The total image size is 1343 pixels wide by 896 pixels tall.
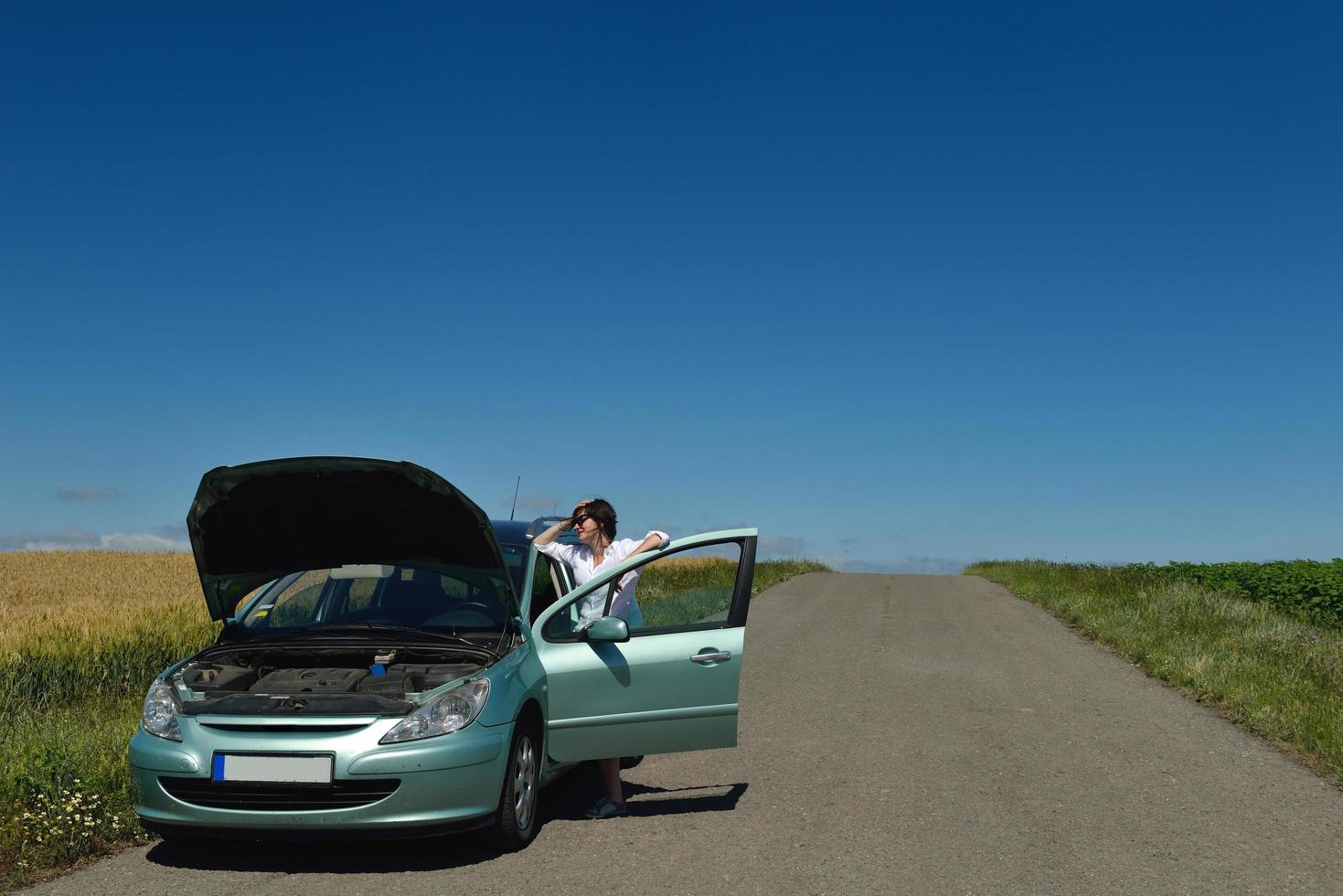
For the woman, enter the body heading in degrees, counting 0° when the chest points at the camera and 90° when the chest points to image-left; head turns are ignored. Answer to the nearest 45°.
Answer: approximately 45°

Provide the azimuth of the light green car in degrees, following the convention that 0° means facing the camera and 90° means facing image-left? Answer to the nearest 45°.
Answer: approximately 45°
